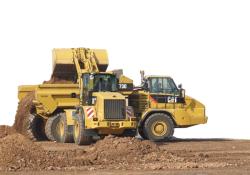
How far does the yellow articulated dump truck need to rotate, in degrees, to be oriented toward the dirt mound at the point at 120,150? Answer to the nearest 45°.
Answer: approximately 90° to its right

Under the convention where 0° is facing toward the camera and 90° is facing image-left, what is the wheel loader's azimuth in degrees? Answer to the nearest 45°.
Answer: approximately 135°

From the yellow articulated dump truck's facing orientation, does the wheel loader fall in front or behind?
behind

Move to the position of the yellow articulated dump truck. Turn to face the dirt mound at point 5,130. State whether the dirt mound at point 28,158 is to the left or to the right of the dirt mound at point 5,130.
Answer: left

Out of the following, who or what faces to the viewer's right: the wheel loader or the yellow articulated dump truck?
the yellow articulated dump truck

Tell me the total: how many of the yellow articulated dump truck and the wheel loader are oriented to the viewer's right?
1

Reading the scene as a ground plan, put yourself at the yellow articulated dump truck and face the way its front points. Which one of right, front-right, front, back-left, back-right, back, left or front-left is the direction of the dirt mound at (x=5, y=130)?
back

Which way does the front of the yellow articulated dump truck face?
to the viewer's right
